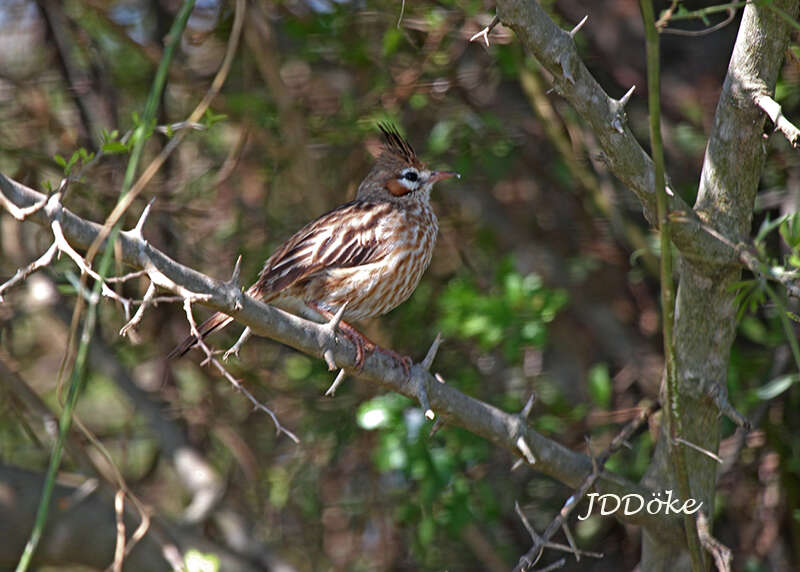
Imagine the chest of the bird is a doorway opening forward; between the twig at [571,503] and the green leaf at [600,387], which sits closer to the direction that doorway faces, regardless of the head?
the twig

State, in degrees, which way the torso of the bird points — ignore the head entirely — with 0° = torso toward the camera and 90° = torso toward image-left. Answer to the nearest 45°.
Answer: approximately 270°
